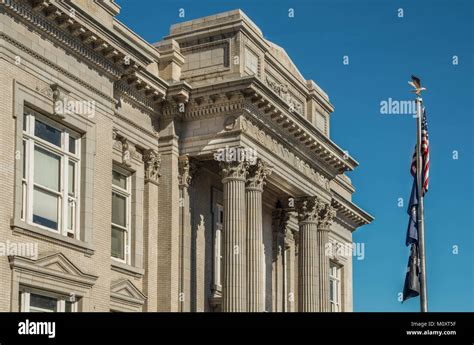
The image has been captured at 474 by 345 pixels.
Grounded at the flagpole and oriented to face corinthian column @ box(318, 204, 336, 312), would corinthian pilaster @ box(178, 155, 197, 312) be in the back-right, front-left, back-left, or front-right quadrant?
front-left
